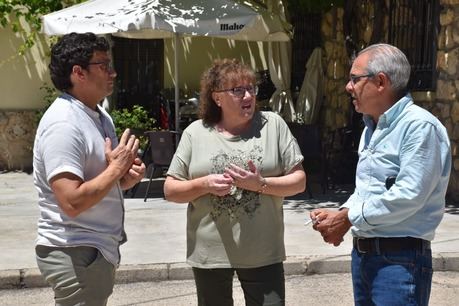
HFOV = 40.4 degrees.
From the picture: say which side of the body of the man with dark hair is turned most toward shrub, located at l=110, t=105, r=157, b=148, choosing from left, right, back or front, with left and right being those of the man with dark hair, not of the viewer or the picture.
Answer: left

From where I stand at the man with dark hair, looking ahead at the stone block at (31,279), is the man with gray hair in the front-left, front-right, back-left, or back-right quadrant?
back-right

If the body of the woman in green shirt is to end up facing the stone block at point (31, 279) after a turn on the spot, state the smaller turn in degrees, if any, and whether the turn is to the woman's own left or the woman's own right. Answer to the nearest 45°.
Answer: approximately 135° to the woman's own right

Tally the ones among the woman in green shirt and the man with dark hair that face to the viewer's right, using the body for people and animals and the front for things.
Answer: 1

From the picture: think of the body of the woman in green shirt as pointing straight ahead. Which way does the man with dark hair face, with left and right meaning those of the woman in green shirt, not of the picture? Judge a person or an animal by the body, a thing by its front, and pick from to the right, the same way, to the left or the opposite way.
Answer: to the left

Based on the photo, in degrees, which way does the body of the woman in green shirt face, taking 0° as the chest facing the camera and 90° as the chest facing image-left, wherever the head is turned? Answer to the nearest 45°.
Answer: approximately 0°

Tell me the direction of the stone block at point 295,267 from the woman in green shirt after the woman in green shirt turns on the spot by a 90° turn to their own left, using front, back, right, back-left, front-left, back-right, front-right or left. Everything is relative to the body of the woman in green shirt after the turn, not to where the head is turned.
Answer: left

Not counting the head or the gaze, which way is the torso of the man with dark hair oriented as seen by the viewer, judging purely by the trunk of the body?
to the viewer's right

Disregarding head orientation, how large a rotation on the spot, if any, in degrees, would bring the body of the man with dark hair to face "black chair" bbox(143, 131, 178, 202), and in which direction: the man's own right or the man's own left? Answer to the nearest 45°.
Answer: approximately 90° to the man's own left

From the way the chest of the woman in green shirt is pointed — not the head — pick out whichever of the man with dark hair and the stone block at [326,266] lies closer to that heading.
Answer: the man with dark hair

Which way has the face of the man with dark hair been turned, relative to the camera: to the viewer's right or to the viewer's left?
to the viewer's right

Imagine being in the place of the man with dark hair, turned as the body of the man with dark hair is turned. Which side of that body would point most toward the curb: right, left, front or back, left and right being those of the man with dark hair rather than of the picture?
left
